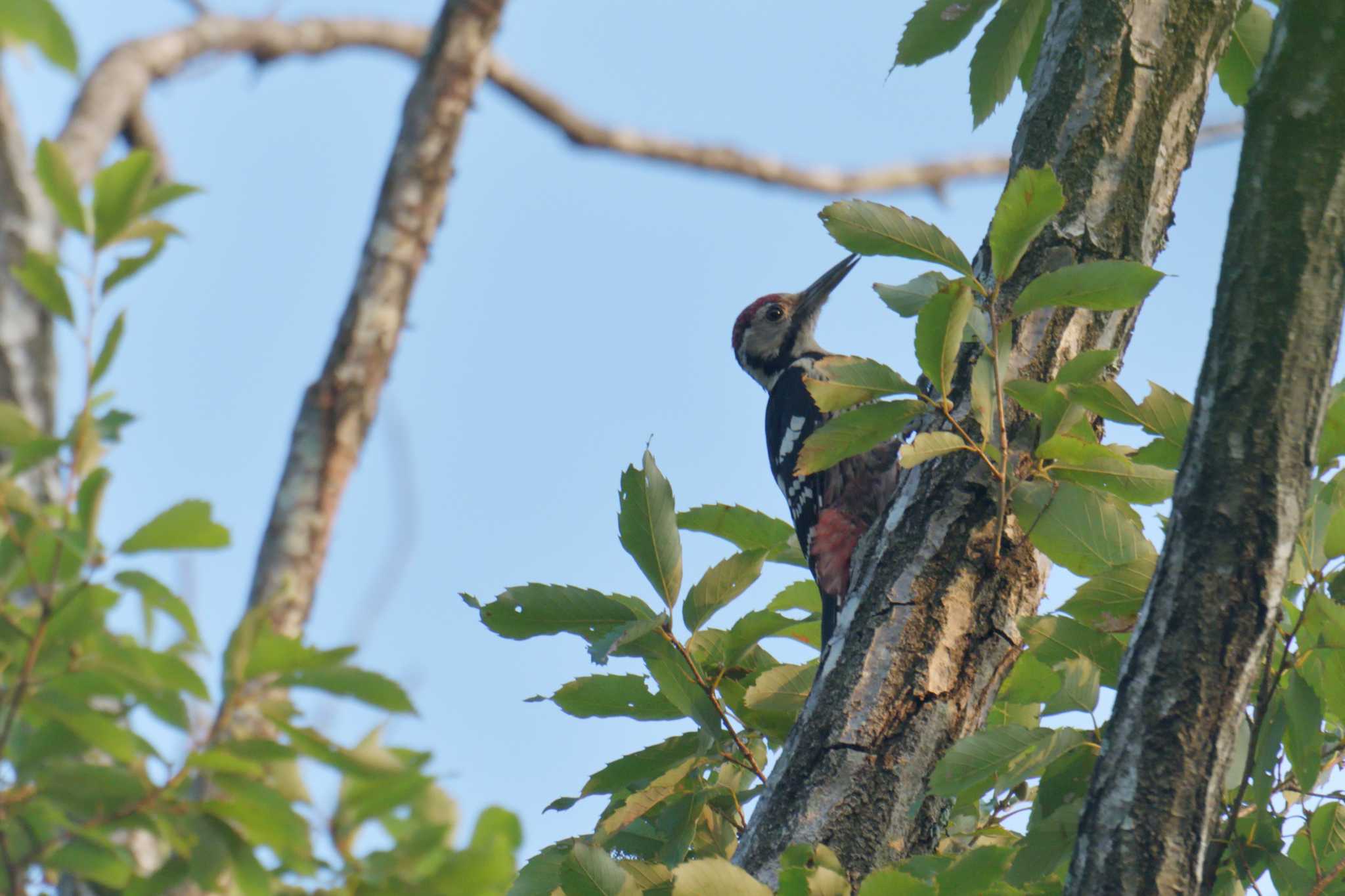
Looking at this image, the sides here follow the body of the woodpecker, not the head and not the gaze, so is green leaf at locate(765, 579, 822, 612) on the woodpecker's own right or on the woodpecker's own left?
on the woodpecker's own right

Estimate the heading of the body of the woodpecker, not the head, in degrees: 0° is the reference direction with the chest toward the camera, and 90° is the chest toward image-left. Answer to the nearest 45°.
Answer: approximately 270°

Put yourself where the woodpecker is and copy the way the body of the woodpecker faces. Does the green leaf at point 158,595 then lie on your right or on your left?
on your right

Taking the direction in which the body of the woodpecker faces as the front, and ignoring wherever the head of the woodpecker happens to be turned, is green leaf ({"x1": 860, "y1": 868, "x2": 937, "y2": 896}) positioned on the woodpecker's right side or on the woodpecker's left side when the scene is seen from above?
on the woodpecker's right side
